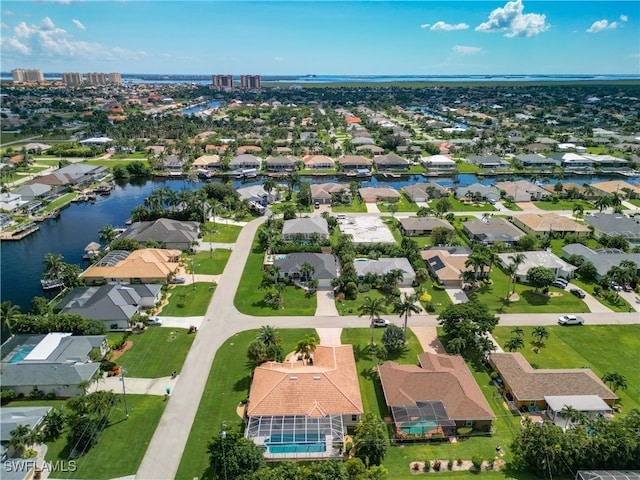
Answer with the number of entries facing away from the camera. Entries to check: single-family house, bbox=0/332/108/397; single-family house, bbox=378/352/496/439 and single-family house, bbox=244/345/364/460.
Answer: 2

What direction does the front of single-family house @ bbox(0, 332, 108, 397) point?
to the viewer's right

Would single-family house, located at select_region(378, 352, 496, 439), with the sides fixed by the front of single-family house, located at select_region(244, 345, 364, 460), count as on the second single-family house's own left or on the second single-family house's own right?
on the second single-family house's own right

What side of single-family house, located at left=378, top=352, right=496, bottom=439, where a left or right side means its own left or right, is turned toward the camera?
back

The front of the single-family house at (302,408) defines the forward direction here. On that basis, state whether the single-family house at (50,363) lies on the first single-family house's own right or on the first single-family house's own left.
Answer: on the first single-family house's own left

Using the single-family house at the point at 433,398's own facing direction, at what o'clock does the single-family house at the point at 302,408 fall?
the single-family house at the point at 302,408 is roughly at 8 o'clock from the single-family house at the point at 433,398.

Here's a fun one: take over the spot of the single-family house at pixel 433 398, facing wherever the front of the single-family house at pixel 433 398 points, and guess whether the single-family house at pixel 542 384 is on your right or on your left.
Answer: on your right

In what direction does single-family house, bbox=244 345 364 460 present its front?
away from the camera

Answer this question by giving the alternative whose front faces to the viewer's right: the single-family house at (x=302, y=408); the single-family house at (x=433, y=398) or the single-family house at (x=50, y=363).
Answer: the single-family house at (x=50, y=363)

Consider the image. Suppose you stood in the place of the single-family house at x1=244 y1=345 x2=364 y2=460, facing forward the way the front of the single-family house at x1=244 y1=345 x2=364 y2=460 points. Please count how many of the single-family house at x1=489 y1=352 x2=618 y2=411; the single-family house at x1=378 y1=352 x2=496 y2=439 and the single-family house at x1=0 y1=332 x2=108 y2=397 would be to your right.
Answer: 2

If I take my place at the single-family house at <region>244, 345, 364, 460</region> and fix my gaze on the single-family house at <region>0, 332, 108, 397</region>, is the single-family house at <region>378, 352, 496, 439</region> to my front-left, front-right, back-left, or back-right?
back-right

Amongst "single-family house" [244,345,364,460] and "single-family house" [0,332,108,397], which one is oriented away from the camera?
"single-family house" [244,345,364,460]

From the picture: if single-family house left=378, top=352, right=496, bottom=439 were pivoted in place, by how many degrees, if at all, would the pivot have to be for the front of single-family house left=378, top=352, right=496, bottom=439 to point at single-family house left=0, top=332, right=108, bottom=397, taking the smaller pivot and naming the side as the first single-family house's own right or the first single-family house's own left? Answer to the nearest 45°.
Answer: approximately 90° to the first single-family house's own left
